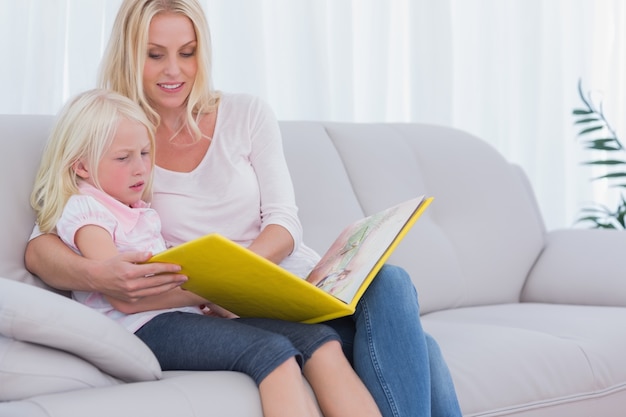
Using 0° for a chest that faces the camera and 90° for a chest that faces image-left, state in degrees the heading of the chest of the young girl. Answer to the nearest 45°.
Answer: approximately 315°

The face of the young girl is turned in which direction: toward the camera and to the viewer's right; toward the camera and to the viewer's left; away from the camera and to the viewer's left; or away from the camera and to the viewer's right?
toward the camera and to the viewer's right

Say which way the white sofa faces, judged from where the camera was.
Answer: facing the viewer and to the right of the viewer
